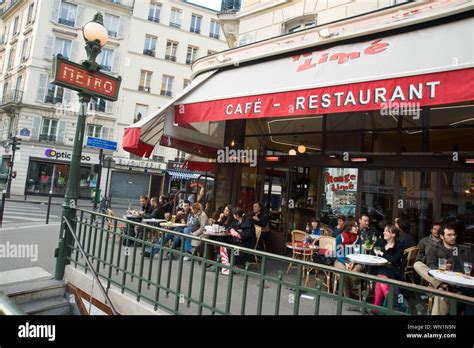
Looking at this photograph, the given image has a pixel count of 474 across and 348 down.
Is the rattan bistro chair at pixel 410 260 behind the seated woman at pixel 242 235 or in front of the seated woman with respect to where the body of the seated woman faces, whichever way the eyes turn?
behind

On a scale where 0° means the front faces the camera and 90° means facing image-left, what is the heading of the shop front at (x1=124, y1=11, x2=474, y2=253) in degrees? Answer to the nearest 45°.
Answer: approximately 45°

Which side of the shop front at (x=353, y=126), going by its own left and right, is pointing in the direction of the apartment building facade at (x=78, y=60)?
right

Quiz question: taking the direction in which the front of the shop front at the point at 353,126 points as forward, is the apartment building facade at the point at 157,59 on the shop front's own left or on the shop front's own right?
on the shop front's own right

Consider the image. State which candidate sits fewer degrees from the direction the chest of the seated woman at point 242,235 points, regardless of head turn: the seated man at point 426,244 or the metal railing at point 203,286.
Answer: the metal railing

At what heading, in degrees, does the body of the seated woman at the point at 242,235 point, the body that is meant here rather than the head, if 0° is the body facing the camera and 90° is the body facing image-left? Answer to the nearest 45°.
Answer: approximately 90°

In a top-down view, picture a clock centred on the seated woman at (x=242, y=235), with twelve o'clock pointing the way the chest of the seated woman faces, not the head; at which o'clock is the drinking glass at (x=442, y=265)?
The drinking glass is roughly at 7 o'clock from the seated woman.
